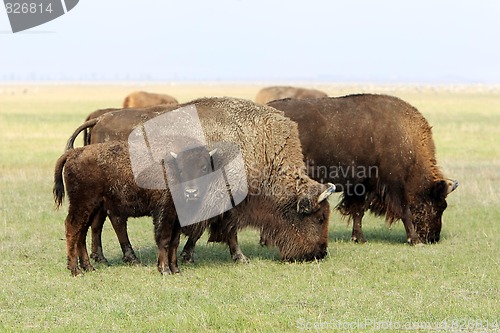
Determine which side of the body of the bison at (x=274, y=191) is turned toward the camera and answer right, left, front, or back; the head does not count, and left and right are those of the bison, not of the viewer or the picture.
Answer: right

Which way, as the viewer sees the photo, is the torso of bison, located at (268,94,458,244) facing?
to the viewer's right
